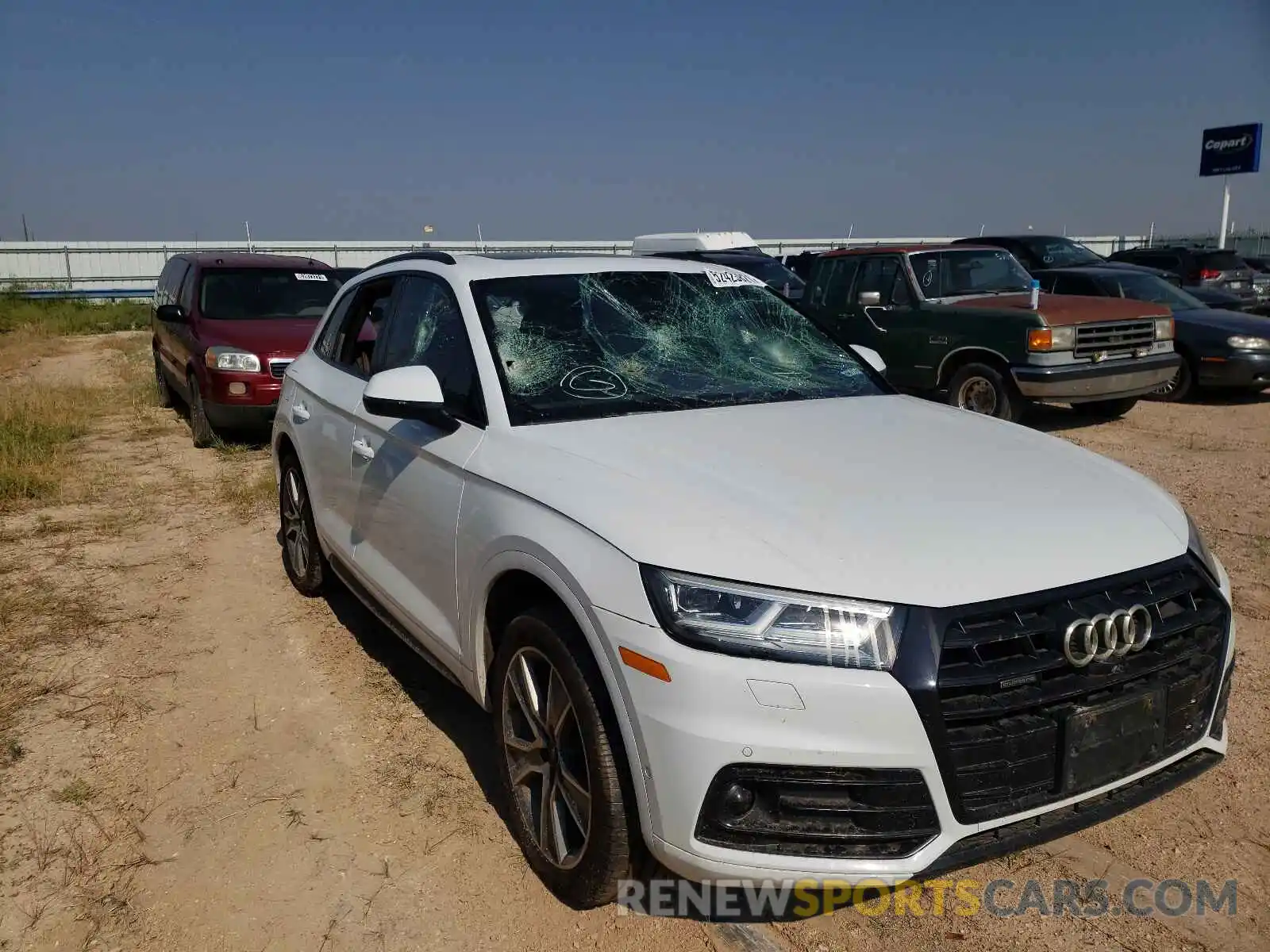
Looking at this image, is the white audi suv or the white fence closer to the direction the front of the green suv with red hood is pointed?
the white audi suv

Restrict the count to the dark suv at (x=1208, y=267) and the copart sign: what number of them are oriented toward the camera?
1

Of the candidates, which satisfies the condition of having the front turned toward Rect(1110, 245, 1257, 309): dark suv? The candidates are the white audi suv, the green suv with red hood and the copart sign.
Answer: the copart sign

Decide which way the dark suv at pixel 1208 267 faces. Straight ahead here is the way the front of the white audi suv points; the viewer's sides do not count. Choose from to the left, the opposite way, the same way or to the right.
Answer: the opposite way

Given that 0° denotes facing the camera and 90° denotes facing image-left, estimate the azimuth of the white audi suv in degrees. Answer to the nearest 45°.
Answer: approximately 315°

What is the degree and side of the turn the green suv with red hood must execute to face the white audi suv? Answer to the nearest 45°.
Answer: approximately 45° to its right

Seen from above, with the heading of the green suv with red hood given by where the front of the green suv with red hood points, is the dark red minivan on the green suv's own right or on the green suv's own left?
on the green suv's own right

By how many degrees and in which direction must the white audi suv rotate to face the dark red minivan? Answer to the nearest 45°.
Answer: approximately 180°

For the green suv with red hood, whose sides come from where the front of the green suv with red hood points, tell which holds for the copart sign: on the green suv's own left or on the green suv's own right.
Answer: on the green suv's own left

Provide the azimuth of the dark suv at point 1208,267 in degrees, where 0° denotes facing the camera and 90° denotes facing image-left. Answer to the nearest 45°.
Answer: approximately 135°

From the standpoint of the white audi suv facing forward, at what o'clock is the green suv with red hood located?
The green suv with red hood is roughly at 8 o'clock from the white audi suv.

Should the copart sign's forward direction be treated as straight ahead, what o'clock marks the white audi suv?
The white audi suv is roughly at 12 o'clock from the copart sign.
